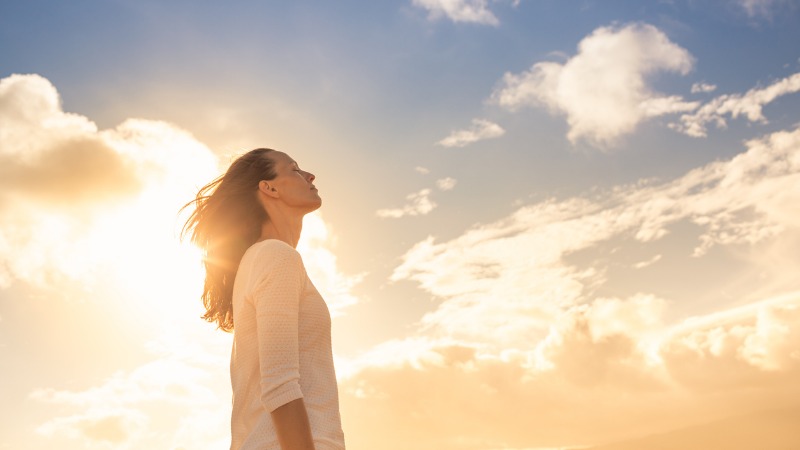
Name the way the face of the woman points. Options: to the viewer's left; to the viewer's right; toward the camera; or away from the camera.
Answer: to the viewer's right

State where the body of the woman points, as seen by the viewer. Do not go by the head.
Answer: to the viewer's right
